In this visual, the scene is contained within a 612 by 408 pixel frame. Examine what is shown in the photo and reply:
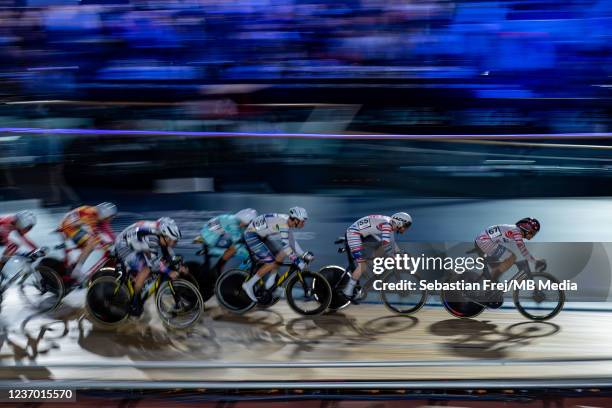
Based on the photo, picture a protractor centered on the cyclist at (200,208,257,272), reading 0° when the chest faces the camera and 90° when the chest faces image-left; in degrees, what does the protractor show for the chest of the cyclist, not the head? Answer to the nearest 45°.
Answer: approximately 270°

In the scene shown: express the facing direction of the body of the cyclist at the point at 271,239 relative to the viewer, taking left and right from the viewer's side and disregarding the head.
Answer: facing to the right of the viewer

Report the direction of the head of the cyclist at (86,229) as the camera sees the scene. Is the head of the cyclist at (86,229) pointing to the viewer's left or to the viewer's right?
to the viewer's right

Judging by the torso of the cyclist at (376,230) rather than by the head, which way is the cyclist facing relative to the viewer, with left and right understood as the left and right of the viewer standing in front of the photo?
facing to the right of the viewer

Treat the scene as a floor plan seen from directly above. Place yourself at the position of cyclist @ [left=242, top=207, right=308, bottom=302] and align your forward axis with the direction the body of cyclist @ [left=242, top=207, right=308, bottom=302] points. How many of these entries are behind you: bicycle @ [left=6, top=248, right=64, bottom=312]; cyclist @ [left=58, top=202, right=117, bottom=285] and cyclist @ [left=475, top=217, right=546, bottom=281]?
2

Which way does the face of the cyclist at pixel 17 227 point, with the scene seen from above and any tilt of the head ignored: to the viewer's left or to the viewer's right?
to the viewer's right

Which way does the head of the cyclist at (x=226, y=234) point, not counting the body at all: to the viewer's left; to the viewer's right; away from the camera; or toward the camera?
to the viewer's right

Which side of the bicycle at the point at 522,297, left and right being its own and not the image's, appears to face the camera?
right

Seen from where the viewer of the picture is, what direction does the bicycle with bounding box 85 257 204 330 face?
facing to the right of the viewer

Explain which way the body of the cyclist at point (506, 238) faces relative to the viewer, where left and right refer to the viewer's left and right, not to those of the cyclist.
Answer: facing to the right of the viewer

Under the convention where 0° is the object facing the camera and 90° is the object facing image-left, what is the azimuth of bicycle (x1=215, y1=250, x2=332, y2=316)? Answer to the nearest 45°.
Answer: approximately 270°
